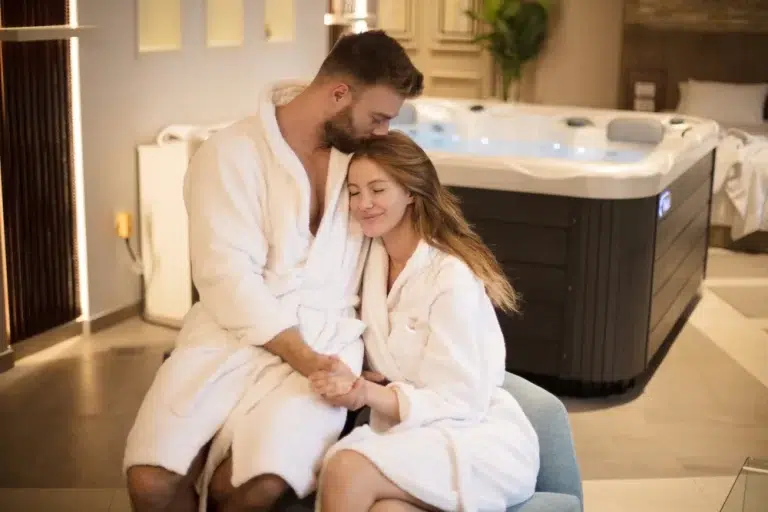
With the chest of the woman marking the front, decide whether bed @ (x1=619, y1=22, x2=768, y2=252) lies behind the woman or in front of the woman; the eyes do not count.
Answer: behind

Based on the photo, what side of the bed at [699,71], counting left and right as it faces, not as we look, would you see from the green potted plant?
right

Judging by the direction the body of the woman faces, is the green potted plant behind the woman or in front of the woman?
behind

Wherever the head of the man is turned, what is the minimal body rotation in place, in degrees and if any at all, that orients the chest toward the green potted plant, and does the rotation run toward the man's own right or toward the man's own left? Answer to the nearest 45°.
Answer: approximately 135° to the man's own left

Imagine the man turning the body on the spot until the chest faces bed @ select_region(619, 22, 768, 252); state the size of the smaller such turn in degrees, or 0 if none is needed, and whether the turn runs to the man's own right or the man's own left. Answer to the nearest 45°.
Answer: approximately 90° to the man's own left

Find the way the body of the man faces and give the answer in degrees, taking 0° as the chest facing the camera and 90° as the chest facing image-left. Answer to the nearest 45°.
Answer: approximately 315°

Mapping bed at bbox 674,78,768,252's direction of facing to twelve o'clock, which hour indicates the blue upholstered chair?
The blue upholstered chair is roughly at 12 o'clock from the bed.

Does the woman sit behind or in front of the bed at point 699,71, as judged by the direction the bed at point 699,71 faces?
in front

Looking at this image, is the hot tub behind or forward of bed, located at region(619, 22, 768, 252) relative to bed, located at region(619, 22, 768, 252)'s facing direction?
forward
